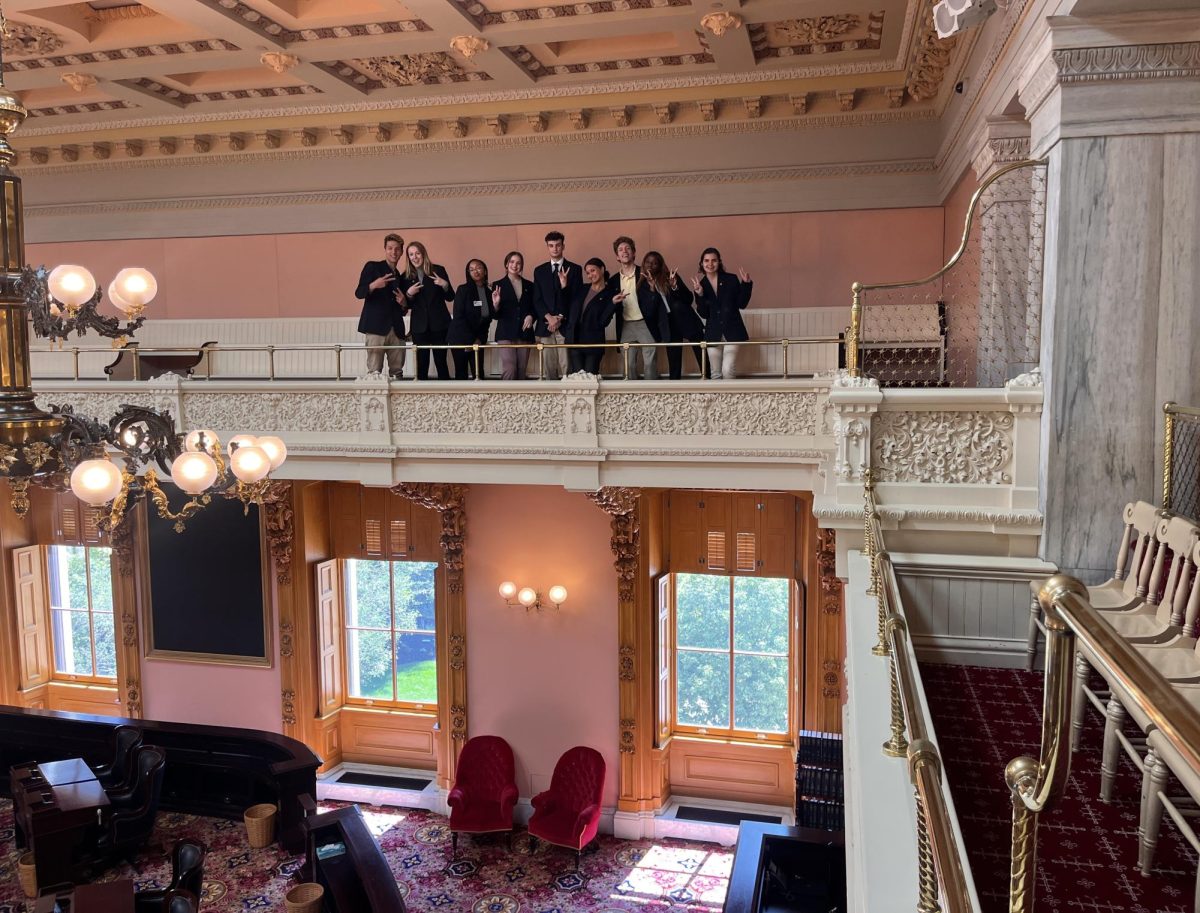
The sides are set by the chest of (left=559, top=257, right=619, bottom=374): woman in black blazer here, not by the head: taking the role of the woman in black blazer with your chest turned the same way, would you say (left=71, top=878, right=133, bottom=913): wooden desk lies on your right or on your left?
on your right

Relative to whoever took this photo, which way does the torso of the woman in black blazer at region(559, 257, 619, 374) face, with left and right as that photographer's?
facing the viewer

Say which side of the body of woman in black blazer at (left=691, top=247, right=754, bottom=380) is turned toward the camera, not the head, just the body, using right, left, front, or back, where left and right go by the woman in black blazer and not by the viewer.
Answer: front

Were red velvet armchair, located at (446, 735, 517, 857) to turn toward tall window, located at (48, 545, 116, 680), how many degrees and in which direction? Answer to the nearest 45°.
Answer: approximately 135° to its right

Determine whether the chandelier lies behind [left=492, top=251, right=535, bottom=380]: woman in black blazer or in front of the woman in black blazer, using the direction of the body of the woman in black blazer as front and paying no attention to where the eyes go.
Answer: in front
